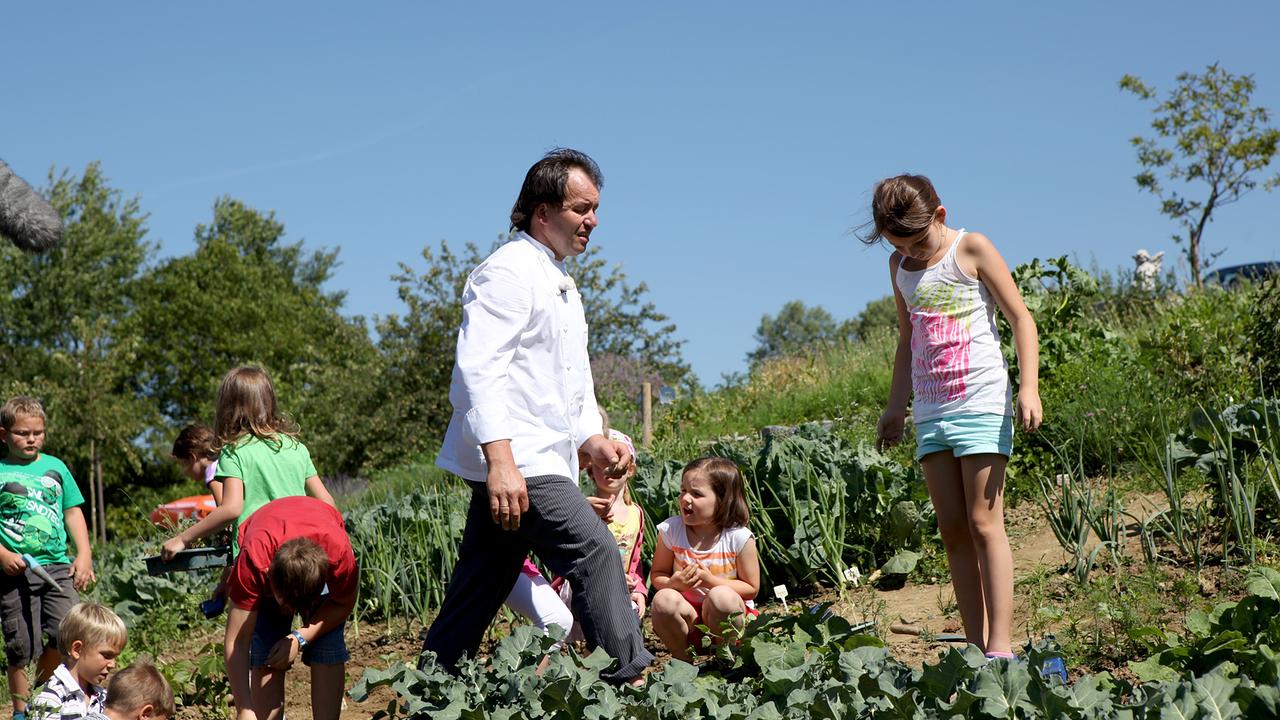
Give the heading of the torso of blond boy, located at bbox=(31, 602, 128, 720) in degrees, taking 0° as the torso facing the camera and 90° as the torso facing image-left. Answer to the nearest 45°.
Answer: approximately 315°

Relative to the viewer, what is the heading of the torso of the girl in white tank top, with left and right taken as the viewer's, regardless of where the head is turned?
facing the viewer and to the left of the viewer

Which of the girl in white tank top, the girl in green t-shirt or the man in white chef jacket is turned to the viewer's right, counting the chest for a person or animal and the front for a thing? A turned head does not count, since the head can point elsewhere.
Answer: the man in white chef jacket

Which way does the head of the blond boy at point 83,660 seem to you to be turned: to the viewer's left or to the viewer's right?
to the viewer's right

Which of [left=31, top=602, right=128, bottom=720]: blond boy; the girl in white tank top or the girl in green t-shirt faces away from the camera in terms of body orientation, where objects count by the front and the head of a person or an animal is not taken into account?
the girl in green t-shirt

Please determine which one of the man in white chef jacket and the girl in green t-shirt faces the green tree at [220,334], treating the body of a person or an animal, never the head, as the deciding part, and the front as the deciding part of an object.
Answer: the girl in green t-shirt

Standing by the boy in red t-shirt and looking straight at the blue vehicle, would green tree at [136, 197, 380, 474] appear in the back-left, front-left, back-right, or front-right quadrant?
front-left

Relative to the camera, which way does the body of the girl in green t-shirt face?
away from the camera

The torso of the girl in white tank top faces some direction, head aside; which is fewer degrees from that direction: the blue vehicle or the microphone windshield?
the microphone windshield

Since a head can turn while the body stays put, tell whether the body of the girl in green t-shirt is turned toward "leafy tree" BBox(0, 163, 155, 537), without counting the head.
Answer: yes

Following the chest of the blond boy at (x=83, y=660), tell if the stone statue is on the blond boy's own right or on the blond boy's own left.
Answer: on the blond boy's own left
